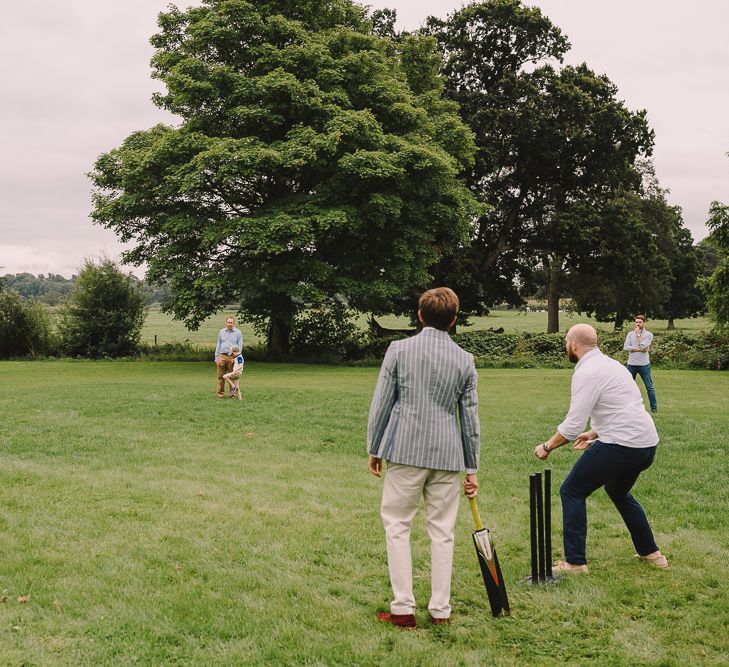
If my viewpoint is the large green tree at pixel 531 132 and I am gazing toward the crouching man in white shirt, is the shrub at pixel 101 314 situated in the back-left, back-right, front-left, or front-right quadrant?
front-right

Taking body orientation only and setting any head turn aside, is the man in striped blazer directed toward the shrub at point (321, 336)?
yes

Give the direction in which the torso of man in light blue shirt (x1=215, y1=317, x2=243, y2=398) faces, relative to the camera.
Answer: toward the camera

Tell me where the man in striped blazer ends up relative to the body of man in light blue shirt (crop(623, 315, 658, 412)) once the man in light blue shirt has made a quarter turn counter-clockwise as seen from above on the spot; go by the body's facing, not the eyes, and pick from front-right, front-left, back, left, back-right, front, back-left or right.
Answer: right

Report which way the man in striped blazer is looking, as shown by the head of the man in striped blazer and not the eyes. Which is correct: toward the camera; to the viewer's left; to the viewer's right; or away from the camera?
away from the camera

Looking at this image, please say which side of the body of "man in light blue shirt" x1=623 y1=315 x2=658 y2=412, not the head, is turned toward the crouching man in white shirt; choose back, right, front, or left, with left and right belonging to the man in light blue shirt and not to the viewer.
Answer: front

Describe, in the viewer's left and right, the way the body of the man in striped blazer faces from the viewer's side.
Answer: facing away from the viewer

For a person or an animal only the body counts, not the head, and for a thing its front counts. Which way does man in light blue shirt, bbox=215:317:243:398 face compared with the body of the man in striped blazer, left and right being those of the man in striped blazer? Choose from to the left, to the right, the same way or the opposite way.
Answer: the opposite way

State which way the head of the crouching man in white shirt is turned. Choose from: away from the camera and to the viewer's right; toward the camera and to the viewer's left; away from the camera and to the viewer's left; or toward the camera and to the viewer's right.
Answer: away from the camera and to the viewer's left

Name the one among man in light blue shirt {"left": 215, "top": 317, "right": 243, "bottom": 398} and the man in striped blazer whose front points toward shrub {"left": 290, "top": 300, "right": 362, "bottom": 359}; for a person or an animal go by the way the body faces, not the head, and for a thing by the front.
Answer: the man in striped blazer

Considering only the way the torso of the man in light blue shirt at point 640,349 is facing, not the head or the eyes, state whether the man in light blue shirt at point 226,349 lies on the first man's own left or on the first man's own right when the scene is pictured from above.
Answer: on the first man's own right

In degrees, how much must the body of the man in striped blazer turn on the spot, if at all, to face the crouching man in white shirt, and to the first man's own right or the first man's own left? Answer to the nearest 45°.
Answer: approximately 45° to the first man's own right

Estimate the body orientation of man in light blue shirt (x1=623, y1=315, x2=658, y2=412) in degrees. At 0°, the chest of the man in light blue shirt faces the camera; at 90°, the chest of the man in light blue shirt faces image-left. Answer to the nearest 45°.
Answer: approximately 0°
